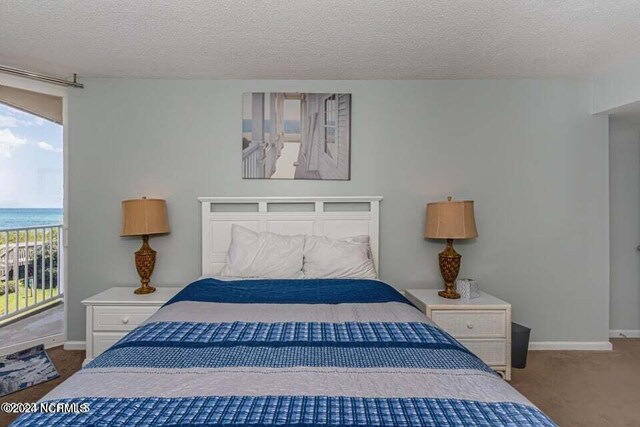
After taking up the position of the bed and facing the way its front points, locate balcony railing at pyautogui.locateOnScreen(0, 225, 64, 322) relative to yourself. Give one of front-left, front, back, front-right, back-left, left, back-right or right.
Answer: back-right

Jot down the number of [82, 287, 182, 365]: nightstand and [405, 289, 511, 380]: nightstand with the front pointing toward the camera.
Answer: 2

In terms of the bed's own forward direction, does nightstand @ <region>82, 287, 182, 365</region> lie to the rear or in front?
to the rear

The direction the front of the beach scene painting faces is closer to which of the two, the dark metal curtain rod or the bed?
the bed

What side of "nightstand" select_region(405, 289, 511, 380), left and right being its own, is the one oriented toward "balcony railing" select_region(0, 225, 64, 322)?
right

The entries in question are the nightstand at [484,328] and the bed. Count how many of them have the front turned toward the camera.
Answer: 2

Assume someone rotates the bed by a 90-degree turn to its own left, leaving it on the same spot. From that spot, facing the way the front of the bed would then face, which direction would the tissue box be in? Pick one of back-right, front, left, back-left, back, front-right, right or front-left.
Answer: front-left

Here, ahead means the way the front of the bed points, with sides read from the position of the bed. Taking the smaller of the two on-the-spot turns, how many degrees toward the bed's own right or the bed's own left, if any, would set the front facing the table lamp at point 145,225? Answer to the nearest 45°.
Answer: approximately 135° to the bed's own right
